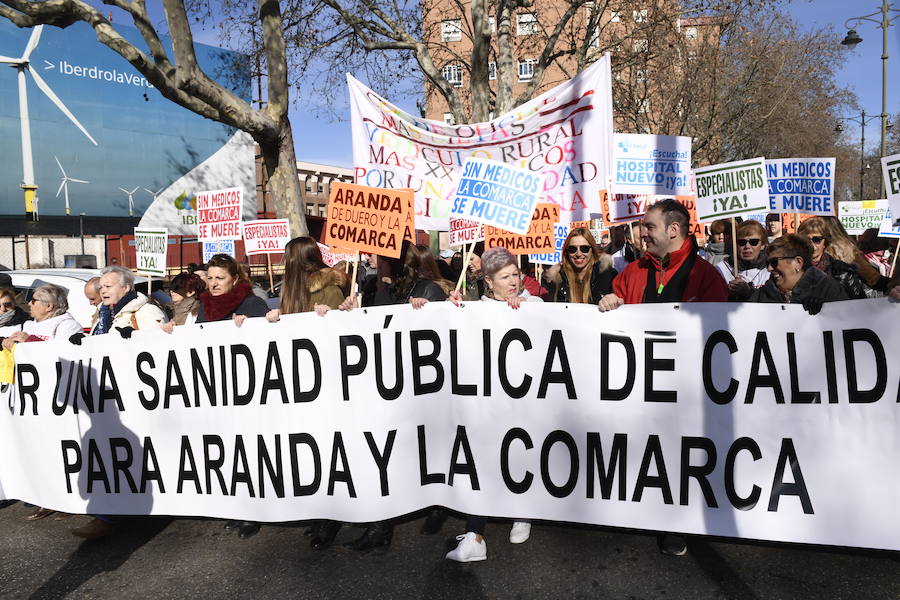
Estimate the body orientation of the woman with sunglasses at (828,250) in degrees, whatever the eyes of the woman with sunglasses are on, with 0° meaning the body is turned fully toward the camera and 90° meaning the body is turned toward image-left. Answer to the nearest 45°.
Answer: approximately 45°

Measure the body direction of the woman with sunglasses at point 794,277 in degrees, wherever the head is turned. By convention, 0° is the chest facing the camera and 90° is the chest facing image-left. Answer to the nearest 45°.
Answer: approximately 45°

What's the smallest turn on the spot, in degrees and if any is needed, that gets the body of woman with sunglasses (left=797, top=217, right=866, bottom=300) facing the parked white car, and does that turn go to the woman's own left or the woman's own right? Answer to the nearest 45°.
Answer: approximately 45° to the woman's own right

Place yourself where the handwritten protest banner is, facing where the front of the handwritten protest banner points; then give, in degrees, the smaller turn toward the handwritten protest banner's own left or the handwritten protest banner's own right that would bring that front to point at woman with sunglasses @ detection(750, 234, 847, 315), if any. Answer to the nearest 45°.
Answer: approximately 45° to the handwritten protest banner's own left

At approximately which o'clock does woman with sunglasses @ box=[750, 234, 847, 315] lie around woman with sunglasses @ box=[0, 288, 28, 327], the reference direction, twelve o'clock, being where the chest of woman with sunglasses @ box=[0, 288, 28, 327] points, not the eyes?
woman with sunglasses @ box=[750, 234, 847, 315] is roughly at 9 o'clock from woman with sunglasses @ box=[0, 288, 28, 327].

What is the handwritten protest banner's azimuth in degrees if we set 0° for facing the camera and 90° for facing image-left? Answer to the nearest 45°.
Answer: approximately 0°

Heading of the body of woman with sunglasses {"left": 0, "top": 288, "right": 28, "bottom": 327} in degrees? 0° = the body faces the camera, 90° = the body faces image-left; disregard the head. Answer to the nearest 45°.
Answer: approximately 45°
